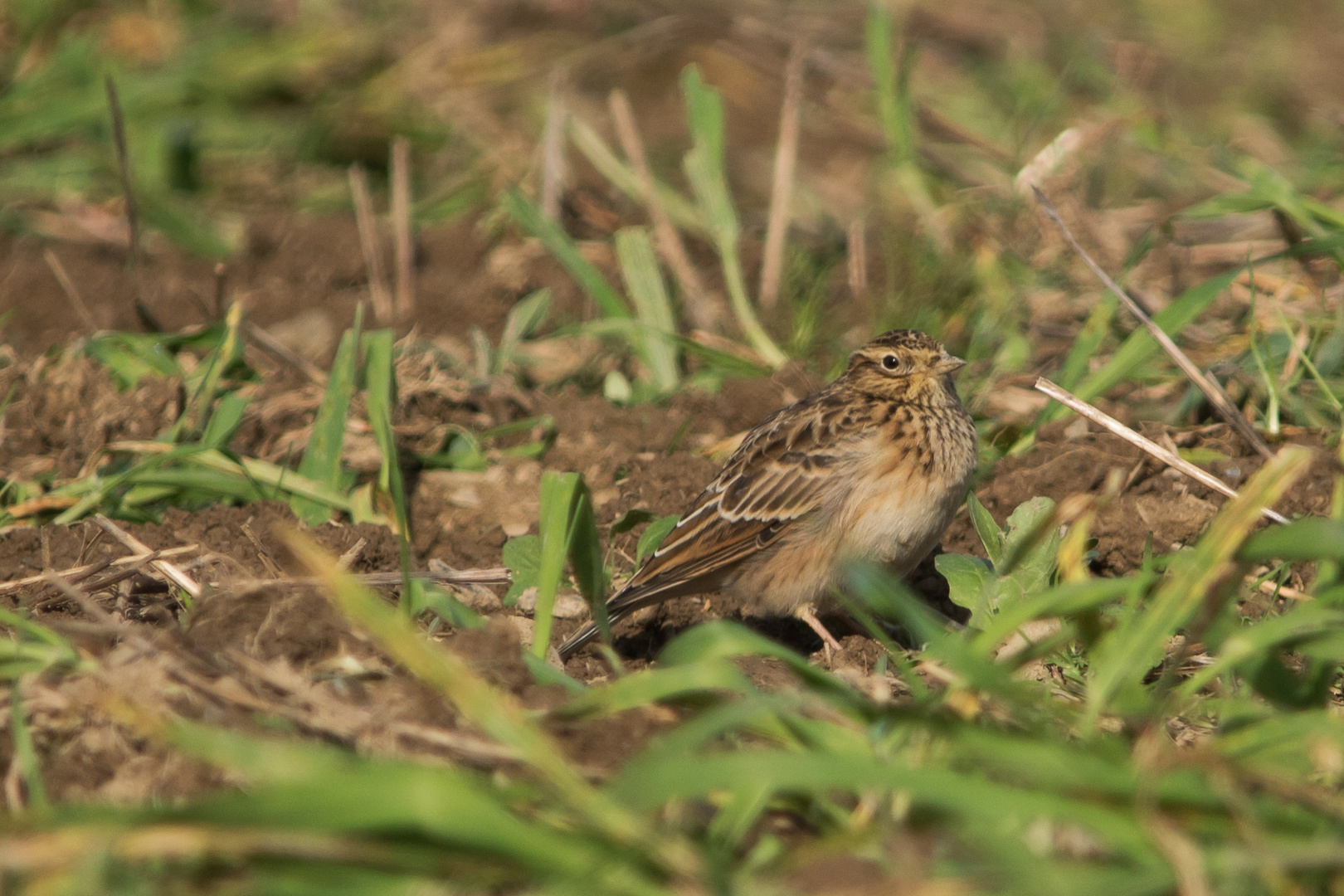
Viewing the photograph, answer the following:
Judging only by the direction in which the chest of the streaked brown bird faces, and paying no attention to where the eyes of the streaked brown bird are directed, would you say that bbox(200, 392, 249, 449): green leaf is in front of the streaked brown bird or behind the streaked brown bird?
behind

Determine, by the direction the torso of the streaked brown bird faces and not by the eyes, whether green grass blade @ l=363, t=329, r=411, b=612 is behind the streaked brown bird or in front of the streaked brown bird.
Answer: behind

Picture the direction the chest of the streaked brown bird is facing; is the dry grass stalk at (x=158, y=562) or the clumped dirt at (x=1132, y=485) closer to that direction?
the clumped dirt

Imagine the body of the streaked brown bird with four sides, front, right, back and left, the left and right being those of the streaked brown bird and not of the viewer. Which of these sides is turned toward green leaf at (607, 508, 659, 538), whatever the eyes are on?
back

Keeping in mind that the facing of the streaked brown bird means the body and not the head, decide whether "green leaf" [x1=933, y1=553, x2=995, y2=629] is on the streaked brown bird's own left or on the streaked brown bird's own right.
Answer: on the streaked brown bird's own left

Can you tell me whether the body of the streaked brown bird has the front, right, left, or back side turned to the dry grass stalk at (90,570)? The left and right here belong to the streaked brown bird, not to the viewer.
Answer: back

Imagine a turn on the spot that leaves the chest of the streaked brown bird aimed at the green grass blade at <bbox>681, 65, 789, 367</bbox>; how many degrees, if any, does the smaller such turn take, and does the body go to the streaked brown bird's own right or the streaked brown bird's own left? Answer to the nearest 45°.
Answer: approximately 90° to the streaked brown bird's own left

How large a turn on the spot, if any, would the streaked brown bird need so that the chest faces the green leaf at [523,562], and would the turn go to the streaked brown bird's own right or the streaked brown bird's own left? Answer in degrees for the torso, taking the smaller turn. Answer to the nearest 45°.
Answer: approximately 135° to the streaked brown bird's own right

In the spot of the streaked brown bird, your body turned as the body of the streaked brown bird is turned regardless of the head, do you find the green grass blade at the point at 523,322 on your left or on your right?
on your left

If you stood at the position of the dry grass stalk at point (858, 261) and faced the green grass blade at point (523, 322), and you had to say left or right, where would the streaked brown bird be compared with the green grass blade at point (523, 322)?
left

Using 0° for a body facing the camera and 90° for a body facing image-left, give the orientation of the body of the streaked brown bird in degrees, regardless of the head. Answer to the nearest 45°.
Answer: approximately 270°

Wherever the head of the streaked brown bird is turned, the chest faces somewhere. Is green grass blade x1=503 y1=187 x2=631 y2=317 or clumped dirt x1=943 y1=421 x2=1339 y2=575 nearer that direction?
the clumped dirt

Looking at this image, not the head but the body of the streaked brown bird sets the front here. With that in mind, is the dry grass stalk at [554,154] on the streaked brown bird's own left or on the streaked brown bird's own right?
on the streaked brown bird's own left

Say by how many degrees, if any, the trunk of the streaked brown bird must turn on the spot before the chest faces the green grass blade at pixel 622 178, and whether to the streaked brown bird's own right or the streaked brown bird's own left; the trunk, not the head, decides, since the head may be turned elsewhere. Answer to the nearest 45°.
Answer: approximately 90° to the streaked brown bird's own left
